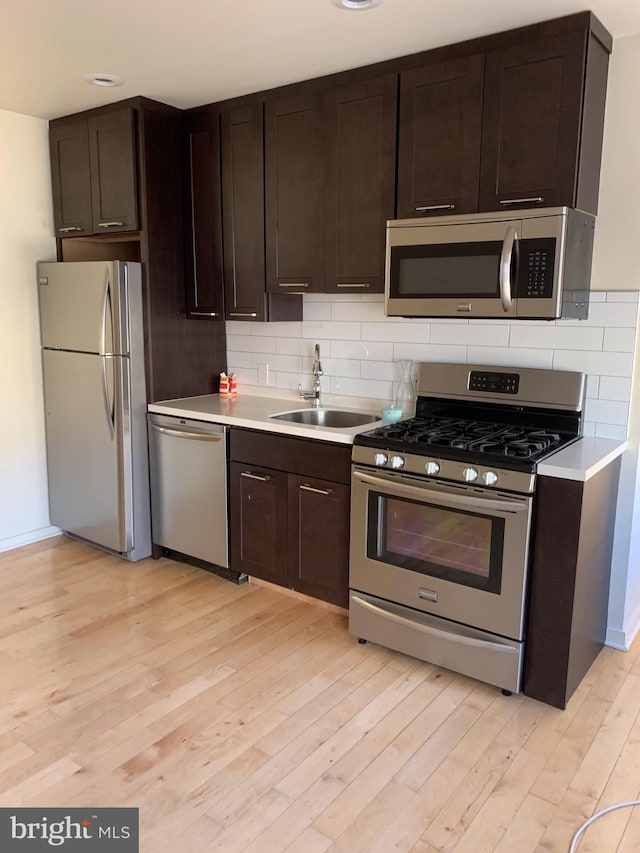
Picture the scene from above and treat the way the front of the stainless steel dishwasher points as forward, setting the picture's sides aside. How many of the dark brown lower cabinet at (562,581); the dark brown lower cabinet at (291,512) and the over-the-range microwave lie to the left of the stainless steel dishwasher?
3

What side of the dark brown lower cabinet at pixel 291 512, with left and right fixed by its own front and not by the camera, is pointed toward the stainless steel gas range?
left

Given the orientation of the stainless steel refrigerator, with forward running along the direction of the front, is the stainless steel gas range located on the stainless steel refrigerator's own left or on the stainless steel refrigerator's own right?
on the stainless steel refrigerator's own left

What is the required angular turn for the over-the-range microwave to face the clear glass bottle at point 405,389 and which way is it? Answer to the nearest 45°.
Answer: approximately 90° to its right

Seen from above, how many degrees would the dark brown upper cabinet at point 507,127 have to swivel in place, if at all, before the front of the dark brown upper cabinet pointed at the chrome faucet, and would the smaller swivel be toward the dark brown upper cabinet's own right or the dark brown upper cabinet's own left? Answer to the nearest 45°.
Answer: approximately 90° to the dark brown upper cabinet's own right

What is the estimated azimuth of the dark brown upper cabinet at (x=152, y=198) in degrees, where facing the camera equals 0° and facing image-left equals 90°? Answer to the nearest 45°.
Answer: approximately 45°

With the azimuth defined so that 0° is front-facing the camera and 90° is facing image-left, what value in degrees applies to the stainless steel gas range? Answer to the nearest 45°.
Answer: approximately 45°

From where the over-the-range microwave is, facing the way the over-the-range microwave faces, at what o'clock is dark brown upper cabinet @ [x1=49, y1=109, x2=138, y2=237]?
The dark brown upper cabinet is roughly at 2 o'clock from the over-the-range microwave.

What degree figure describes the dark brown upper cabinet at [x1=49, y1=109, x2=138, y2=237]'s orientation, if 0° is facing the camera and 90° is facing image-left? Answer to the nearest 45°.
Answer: approximately 45°
